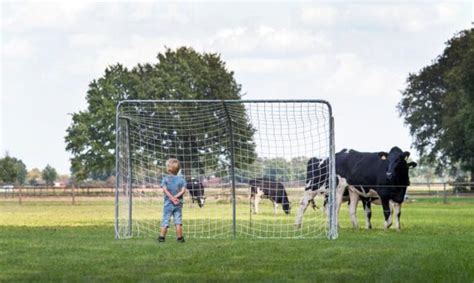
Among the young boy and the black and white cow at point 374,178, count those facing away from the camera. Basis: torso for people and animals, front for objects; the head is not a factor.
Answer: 1

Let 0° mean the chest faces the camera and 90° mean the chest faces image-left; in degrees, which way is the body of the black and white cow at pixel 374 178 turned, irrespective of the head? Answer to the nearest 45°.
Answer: approximately 315°

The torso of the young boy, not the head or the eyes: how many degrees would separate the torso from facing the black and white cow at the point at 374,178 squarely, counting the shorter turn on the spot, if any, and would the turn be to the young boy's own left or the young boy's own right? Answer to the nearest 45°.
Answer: approximately 45° to the young boy's own right

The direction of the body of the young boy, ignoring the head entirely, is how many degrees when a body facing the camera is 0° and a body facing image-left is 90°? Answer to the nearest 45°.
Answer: approximately 180°

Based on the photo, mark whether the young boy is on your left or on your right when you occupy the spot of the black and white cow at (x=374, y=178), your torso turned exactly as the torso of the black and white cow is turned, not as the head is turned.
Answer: on your right

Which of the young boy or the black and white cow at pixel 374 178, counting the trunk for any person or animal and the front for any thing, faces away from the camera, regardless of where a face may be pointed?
the young boy
